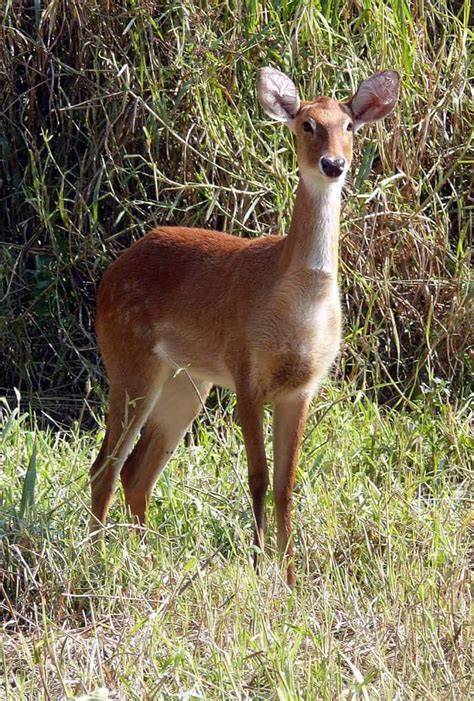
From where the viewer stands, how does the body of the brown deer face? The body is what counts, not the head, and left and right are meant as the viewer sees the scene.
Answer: facing the viewer and to the right of the viewer
